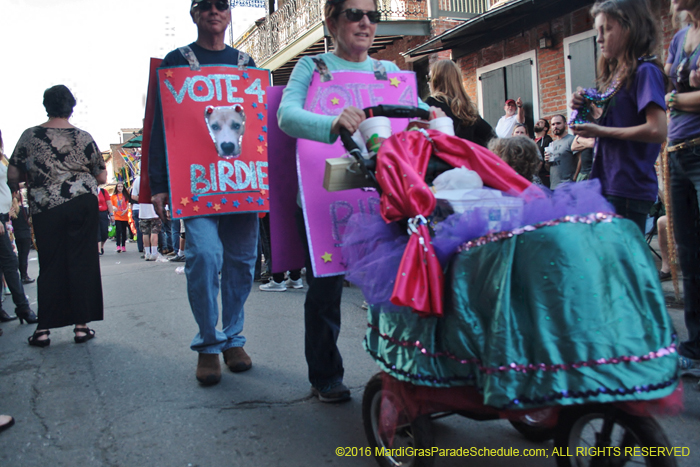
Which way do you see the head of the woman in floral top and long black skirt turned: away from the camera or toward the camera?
away from the camera

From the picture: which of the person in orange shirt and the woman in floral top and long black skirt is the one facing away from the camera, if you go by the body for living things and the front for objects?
the woman in floral top and long black skirt

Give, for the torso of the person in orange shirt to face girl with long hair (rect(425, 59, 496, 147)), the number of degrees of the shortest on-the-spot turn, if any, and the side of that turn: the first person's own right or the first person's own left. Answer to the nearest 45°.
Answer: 0° — they already face them

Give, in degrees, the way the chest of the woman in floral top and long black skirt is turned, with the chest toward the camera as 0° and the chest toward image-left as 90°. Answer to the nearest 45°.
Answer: approximately 180°

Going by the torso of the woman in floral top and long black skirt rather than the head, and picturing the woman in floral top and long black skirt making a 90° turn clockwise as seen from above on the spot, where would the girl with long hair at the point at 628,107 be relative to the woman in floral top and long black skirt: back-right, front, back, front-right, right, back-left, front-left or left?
front-right

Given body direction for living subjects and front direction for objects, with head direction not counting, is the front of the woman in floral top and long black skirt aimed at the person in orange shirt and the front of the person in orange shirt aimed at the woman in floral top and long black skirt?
yes

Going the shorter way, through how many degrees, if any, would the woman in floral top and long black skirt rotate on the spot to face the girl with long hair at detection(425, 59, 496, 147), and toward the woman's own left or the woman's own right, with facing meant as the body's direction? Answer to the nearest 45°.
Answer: approximately 135° to the woman's own right

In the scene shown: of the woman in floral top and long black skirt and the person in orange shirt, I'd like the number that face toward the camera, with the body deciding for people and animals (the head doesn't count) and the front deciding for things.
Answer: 1

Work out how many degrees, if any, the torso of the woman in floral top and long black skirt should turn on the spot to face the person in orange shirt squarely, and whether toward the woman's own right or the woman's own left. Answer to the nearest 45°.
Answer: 0° — they already face them
